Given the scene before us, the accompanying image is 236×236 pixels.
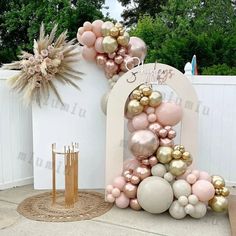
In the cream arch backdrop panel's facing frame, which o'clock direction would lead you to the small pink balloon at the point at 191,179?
The small pink balloon is roughly at 10 o'clock from the cream arch backdrop panel.

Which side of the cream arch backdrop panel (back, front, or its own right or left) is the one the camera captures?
front

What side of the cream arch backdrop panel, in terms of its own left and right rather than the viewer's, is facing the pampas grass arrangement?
right
